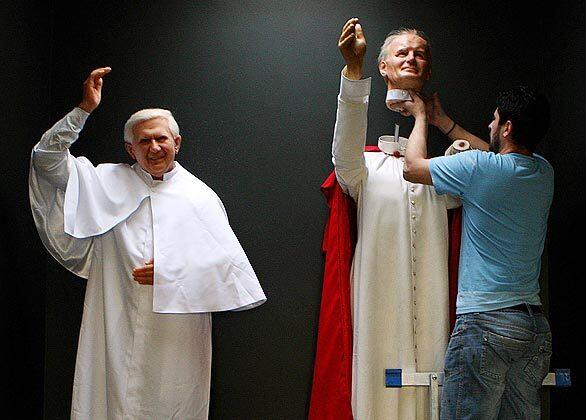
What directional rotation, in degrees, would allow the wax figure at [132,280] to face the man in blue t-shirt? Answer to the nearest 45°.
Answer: approximately 90° to its left

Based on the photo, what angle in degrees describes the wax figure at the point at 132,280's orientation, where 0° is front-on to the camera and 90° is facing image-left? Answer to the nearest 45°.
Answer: approximately 0°

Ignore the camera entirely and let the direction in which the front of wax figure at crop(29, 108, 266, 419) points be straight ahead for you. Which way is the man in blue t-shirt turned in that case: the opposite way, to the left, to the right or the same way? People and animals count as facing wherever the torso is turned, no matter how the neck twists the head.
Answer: the opposite way

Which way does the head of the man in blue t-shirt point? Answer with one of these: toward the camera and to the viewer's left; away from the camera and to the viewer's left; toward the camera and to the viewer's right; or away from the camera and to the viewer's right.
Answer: away from the camera and to the viewer's left

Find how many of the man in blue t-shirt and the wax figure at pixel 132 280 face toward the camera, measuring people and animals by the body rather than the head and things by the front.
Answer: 1

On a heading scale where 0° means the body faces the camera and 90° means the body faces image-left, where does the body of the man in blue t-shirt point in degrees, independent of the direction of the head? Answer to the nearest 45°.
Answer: approximately 135°

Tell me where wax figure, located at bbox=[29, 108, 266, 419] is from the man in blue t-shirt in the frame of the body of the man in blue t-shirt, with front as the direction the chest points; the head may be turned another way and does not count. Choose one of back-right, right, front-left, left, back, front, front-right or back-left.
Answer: front-left
